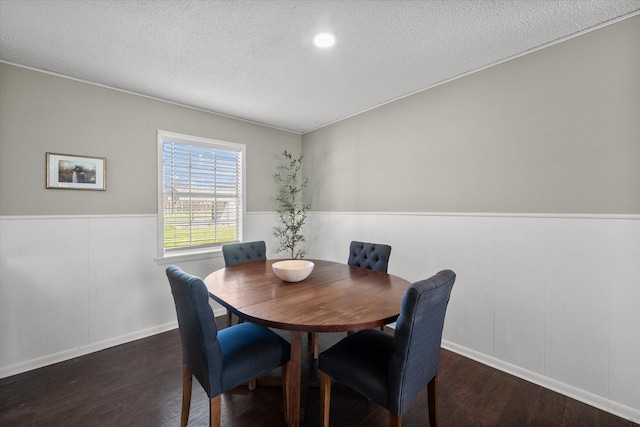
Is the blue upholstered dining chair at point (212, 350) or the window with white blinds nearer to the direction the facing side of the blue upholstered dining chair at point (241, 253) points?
the blue upholstered dining chair

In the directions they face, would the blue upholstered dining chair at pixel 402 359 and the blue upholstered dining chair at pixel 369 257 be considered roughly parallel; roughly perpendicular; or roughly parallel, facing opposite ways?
roughly perpendicular

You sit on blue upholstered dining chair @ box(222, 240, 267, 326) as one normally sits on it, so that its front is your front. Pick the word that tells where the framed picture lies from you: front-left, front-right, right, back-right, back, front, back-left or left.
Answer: back-right

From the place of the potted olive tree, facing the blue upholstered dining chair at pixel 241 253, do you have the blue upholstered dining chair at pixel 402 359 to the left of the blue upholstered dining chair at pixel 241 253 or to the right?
left

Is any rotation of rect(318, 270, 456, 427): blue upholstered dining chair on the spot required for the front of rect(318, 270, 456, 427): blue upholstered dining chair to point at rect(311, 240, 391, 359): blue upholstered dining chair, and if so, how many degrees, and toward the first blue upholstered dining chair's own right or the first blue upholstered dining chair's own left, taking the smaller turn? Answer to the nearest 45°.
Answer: approximately 45° to the first blue upholstered dining chair's own right

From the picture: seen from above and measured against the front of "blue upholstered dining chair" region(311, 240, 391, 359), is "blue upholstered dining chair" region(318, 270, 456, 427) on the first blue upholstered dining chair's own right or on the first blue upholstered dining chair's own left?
on the first blue upholstered dining chair's own left

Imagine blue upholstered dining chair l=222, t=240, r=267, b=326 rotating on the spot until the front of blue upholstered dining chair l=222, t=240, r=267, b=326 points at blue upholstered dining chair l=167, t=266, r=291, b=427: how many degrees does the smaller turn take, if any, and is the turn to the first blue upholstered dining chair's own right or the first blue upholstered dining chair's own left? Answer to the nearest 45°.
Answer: approximately 45° to the first blue upholstered dining chair's own right

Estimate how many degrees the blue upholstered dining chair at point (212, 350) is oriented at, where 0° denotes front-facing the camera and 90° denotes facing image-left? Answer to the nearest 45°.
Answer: approximately 225°

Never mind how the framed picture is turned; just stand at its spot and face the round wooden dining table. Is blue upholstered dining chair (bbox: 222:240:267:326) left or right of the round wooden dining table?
left
